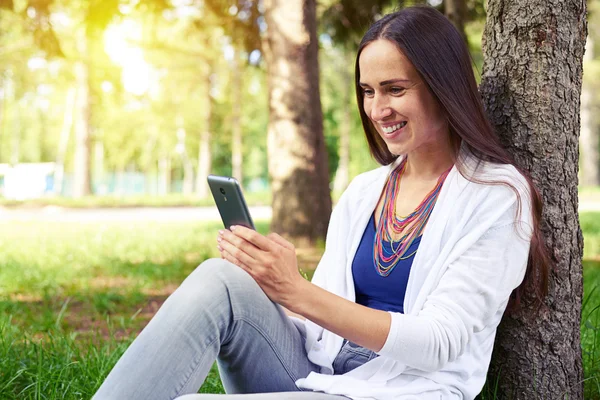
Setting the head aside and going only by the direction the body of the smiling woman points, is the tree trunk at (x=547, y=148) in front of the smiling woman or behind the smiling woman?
behind

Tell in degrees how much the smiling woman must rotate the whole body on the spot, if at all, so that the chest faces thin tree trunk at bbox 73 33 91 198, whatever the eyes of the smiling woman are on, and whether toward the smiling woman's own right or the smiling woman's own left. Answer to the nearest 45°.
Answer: approximately 135° to the smiling woman's own right

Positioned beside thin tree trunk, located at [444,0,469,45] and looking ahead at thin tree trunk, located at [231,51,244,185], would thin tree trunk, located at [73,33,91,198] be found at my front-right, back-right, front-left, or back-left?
front-left

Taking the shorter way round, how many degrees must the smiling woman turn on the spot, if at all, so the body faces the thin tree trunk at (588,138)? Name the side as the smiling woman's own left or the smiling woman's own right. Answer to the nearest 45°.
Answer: approximately 135° to the smiling woman's own right

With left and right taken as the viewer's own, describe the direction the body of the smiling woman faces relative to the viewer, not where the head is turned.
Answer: facing the viewer and to the left of the viewer

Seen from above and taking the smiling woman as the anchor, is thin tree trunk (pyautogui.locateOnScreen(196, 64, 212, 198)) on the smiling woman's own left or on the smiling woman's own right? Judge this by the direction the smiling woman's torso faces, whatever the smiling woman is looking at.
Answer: on the smiling woman's own right

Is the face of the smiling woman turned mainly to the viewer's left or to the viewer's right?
to the viewer's left

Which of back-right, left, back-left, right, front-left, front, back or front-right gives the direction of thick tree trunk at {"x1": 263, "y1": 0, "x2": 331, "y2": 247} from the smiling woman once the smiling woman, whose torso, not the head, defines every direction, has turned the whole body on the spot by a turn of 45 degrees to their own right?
right

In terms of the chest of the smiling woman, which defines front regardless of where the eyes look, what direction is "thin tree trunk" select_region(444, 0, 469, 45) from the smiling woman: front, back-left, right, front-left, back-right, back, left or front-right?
back-right
